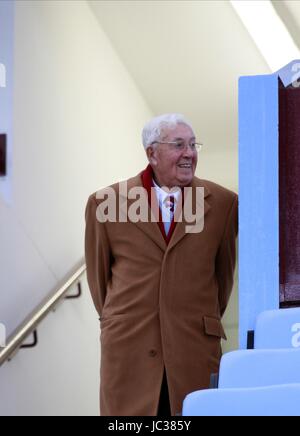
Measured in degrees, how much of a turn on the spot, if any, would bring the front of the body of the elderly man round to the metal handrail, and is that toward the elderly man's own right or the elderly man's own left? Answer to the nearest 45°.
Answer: approximately 135° to the elderly man's own right

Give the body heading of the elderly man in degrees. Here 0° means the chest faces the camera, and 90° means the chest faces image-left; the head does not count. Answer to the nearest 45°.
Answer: approximately 0°

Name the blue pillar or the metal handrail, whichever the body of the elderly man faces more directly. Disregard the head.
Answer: the blue pillar

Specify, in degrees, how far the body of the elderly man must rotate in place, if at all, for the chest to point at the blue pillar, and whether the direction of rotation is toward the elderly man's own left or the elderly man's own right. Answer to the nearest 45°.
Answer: approximately 45° to the elderly man's own left

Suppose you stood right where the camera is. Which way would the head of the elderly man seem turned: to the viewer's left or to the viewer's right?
to the viewer's right
